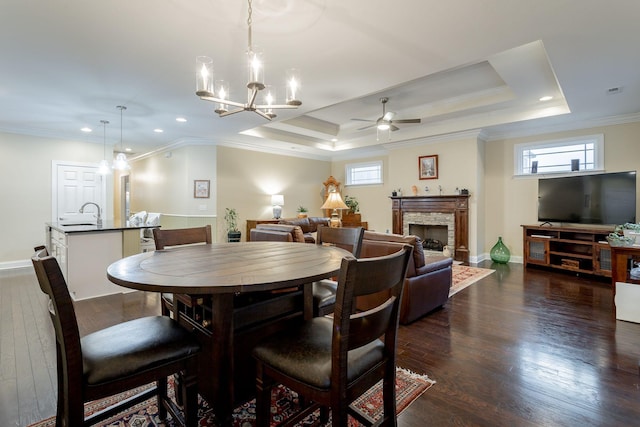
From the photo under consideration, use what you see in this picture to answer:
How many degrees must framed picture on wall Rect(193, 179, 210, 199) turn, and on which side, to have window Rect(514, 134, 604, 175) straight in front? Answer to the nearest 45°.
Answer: approximately 45° to its left

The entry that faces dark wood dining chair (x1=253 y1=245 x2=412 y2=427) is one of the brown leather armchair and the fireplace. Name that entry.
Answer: the fireplace

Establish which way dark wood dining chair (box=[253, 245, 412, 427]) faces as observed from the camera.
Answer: facing away from the viewer and to the left of the viewer

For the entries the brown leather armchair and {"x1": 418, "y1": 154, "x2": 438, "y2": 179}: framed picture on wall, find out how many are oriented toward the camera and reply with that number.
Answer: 1

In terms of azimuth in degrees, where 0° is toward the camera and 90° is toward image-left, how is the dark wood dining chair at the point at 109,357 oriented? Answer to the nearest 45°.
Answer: approximately 225°

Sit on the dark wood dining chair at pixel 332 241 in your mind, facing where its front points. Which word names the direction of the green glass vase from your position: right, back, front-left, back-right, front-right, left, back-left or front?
back

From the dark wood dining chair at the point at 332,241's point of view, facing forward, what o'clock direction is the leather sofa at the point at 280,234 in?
The leather sofa is roughly at 4 o'clock from the dark wood dining chair.

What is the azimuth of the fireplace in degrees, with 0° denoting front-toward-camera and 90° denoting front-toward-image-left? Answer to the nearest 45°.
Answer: approximately 0°

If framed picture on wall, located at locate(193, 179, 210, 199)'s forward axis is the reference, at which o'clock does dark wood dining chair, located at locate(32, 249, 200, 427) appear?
The dark wood dining chair is roughly at 12 o'clock from the framed picture on wall.

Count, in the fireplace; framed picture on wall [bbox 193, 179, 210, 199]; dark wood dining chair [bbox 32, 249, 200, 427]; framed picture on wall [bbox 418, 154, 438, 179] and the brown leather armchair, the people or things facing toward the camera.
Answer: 3

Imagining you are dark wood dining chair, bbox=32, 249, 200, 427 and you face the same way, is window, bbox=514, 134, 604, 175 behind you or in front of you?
in front
